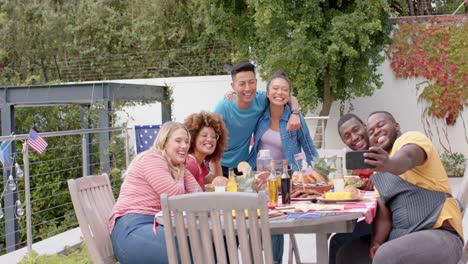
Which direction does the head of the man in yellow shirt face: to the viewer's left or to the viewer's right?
to the viewer's left

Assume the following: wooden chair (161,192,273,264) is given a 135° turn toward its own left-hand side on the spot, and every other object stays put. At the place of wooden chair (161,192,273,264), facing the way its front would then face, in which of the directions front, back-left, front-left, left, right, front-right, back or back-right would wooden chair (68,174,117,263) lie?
right

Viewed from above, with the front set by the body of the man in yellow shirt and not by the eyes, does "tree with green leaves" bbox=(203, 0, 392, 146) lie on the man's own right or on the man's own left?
on the man's own right

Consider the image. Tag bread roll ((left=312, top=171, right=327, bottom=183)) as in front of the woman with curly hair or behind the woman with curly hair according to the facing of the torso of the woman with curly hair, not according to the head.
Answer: in front

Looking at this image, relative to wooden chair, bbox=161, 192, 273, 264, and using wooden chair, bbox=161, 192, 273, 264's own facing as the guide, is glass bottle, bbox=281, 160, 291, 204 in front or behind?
in front

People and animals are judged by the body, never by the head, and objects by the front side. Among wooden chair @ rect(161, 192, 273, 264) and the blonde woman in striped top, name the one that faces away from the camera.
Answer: the wooden chair

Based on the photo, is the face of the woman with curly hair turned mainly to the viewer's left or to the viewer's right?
to the viewer's right

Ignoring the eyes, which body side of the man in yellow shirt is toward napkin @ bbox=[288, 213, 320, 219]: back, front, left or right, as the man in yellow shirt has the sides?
front

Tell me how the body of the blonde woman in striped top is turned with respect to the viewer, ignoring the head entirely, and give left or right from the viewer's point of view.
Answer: facing to the right of the viewer

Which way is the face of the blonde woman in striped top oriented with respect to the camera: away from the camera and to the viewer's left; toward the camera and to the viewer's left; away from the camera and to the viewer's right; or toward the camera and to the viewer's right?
toward the camera and to the viewer's right

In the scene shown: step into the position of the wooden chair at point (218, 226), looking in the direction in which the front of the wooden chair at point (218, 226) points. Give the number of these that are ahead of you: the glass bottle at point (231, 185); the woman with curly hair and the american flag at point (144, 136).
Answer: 3

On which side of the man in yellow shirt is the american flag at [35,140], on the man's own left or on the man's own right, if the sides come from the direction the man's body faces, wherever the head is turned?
on the man's own right

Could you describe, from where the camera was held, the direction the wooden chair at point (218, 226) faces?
facing away from the viewer
